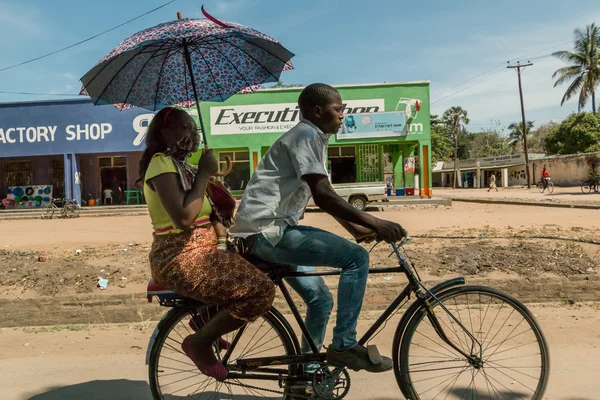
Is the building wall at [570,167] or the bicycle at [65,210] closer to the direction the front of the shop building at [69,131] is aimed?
the bicycle

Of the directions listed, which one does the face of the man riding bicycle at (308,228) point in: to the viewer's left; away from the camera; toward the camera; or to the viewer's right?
to the viewer's right

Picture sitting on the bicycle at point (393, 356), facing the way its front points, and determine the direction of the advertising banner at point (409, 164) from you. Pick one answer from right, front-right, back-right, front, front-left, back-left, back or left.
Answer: left

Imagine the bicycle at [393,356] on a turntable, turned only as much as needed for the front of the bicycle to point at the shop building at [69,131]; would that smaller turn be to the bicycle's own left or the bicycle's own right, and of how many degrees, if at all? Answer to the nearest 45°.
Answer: approximately 135° to the bicycle's own left

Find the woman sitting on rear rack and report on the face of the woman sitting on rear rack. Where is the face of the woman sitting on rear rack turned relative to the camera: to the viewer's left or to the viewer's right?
to the viewer's right

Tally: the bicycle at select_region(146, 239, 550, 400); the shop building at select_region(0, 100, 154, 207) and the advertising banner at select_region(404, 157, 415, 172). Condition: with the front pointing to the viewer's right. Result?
1

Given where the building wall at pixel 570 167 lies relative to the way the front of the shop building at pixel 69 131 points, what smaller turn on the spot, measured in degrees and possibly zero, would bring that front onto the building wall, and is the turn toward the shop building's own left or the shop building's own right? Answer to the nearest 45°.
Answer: approximately 90° to the shop building's own left

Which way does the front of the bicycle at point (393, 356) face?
to the viewer's right

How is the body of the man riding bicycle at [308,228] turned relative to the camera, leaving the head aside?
to the viewer's right

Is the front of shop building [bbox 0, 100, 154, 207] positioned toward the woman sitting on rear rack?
yes

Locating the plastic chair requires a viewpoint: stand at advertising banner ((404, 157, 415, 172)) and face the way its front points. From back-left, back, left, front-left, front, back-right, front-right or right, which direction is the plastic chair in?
right

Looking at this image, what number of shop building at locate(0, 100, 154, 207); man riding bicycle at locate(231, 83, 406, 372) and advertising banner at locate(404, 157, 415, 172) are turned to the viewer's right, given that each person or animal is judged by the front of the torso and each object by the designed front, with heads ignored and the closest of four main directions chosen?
1

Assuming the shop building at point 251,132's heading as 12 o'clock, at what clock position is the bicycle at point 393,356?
The bicycle is roughly at 12 o'clock from the shop building.
